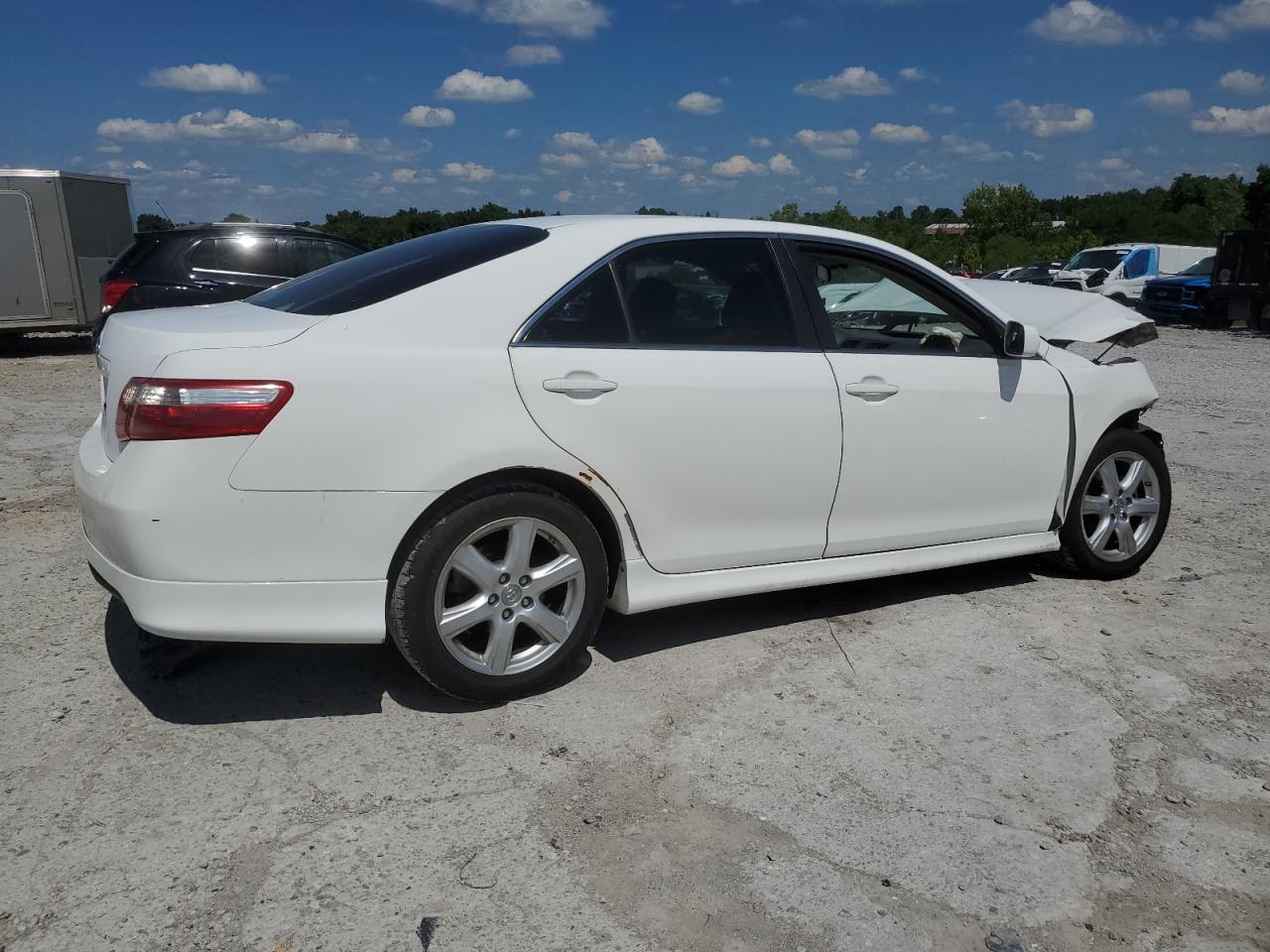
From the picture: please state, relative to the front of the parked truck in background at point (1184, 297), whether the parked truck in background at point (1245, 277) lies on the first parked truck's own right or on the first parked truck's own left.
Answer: on the first parked truck's own left

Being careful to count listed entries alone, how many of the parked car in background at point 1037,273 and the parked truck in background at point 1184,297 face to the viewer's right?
0

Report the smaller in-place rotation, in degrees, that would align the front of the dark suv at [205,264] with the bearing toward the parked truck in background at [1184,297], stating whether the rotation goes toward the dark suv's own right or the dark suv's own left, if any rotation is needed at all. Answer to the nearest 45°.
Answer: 0° — it already faces it

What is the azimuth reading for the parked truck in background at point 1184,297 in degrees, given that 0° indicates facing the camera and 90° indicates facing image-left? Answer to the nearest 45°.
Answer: approximately 45°

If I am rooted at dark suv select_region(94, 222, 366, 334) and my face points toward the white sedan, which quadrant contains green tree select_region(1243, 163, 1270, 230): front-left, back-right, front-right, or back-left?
back-left

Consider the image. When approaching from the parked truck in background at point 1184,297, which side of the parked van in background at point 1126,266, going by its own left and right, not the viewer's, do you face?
left

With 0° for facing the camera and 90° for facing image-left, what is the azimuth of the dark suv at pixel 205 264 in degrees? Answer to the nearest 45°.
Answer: approximately 270°

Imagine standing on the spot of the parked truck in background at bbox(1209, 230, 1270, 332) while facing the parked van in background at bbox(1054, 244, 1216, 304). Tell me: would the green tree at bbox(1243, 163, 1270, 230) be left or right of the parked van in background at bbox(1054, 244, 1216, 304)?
right

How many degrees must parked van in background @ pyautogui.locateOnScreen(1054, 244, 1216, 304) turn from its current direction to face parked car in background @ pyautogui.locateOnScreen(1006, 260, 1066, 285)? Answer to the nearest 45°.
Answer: approximately 45° to its right

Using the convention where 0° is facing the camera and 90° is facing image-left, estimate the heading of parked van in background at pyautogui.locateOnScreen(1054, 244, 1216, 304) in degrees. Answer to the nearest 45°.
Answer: approximately 45°

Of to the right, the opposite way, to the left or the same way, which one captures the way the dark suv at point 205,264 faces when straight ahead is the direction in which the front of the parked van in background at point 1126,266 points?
the opposite way
